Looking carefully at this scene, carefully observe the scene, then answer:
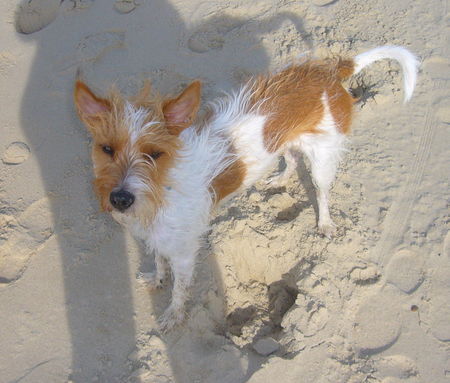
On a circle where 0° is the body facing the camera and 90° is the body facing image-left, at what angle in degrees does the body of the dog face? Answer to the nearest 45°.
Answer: approximately 45°
